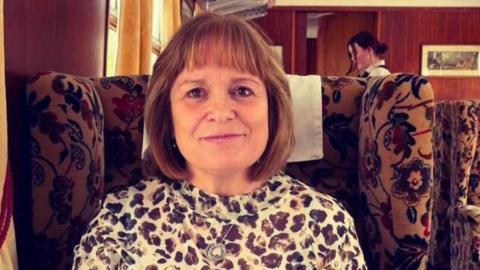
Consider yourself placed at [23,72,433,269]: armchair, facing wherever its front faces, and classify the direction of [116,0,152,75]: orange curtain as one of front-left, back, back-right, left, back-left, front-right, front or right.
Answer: back

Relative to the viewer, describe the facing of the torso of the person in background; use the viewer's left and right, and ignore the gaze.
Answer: facing to the left of the viewer

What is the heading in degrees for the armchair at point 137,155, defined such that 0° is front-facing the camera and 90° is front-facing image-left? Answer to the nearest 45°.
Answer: approximately 0°

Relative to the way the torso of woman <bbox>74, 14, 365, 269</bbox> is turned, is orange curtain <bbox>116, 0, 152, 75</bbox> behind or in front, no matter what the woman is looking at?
behind

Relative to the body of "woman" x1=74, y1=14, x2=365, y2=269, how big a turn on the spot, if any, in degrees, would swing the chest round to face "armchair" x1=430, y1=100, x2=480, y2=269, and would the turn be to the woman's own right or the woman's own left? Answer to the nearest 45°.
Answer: approximately 135° to the woman's own left

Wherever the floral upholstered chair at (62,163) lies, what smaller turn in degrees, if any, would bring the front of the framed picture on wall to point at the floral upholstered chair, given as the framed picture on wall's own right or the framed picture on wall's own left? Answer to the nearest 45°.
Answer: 0° — it already faces it

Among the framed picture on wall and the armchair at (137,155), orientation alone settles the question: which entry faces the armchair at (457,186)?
the framed picture on wall

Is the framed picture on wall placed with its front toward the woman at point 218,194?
yes
